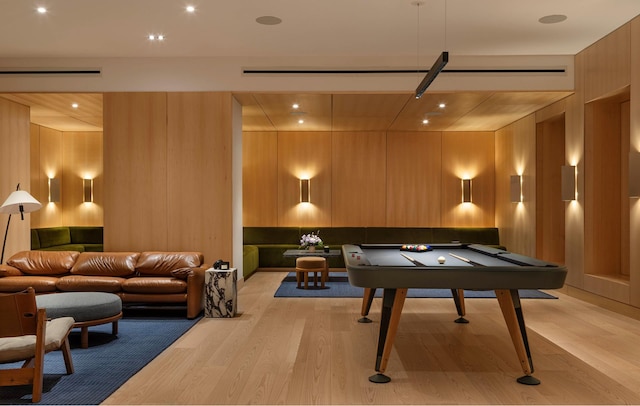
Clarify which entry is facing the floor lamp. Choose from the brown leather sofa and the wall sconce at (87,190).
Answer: the wall sconce

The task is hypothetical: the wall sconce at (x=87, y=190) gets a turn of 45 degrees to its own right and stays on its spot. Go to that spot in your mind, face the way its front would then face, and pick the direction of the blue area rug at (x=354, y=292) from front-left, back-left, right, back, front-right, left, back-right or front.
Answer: left

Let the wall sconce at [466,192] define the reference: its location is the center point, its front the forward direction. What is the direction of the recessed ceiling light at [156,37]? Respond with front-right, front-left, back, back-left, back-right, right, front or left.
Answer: front-right

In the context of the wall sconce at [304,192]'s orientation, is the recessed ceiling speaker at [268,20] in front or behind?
in front

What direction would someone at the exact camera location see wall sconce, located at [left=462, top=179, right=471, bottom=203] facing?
facing the viewer

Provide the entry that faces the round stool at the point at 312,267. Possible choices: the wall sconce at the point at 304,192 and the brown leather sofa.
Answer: the wall sconce

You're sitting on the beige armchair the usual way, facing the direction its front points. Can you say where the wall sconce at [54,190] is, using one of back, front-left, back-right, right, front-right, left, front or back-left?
front-left

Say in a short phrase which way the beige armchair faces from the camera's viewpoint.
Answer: facing away from the viewer and to the right of the viewer

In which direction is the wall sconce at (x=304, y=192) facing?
toward the camera

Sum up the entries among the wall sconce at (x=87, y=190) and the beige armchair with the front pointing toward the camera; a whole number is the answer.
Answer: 1

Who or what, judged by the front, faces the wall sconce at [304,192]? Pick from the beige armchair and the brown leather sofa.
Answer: the beige armchair

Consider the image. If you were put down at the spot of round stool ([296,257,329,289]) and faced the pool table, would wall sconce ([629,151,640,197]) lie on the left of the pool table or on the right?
left

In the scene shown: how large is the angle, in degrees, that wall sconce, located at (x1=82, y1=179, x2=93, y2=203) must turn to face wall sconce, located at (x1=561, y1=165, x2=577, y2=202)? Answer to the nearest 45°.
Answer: approximately 45° to its left

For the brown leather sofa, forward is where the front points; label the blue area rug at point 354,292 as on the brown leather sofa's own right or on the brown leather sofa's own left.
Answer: on the brown leather sofa's own left

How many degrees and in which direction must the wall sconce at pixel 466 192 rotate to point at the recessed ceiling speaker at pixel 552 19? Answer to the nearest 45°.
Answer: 0° — it already faces it

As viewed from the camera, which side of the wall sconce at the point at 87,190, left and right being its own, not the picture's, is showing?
front

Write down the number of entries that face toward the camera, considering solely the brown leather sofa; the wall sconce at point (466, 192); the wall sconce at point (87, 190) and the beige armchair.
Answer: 3

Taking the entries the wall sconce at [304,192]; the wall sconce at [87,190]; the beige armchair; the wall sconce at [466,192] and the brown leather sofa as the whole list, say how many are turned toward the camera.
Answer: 4
